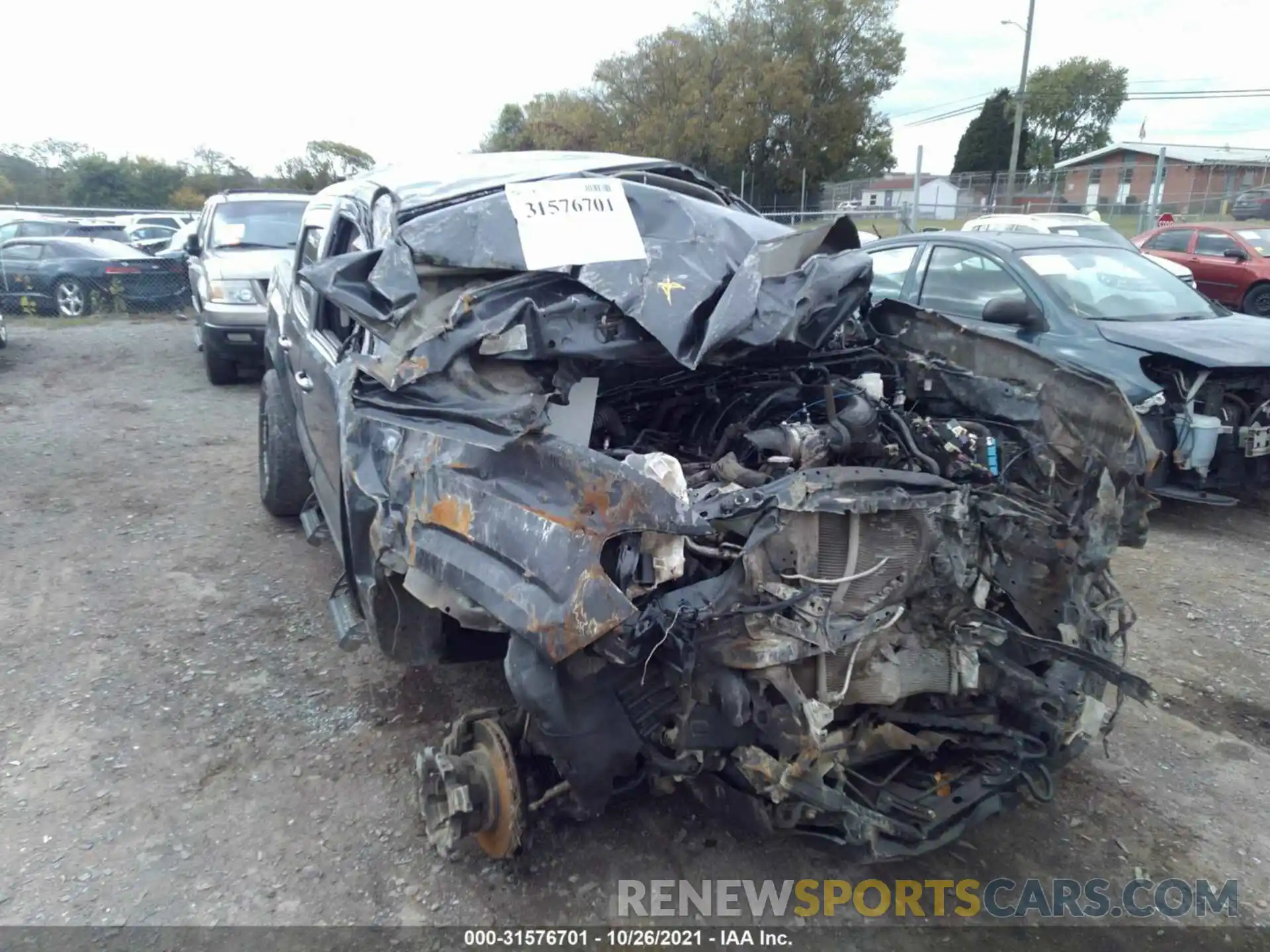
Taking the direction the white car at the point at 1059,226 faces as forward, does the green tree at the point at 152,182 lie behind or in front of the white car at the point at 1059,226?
behind

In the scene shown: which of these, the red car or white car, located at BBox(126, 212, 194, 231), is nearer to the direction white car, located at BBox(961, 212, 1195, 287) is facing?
the red car

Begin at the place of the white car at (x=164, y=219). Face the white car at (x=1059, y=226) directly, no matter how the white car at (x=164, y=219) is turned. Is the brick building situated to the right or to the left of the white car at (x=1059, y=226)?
left

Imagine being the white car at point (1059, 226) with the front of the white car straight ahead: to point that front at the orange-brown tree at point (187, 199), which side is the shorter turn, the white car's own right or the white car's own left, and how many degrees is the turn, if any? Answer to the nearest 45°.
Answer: approximately 135° to the white car's own right

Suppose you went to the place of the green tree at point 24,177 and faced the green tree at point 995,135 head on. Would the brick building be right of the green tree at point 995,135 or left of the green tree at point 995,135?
right

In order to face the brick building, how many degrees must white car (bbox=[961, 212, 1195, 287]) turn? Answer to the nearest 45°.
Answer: approximately 135° to its left

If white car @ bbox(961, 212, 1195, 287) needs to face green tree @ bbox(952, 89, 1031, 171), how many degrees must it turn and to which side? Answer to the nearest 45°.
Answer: approximately 135° to its left

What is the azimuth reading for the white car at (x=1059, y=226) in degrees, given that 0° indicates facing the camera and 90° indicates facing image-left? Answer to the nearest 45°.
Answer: approximately 315°

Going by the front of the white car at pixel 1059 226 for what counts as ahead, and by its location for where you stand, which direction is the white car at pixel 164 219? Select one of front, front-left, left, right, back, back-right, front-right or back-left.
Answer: back-right

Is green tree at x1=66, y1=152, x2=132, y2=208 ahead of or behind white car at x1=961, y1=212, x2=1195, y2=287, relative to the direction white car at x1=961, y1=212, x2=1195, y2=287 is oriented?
behind

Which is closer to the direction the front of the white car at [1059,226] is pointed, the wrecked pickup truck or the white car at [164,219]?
the wrecked pickup truck

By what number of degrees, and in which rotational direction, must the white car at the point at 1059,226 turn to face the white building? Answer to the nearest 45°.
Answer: approximately 135° to its left
